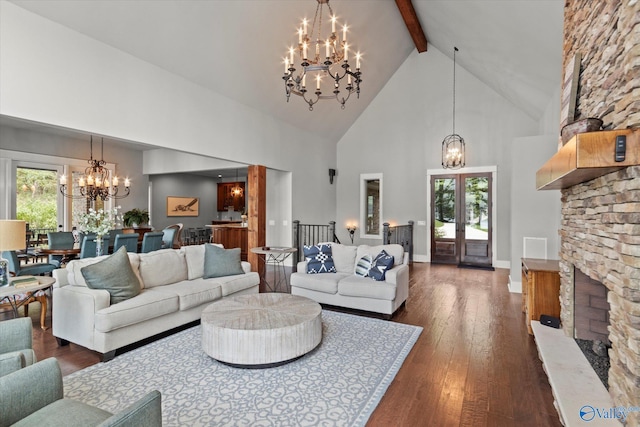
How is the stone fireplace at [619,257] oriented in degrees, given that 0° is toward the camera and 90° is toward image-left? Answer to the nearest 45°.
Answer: approximately 90°

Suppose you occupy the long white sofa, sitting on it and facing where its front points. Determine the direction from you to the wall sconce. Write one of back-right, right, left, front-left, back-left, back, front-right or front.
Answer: left

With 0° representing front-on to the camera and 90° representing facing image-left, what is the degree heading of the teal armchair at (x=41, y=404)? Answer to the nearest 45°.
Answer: approximately 225°

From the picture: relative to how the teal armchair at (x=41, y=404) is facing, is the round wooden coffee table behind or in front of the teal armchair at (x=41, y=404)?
in front

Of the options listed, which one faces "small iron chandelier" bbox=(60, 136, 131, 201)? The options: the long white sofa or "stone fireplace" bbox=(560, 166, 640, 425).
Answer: the stone fireplace

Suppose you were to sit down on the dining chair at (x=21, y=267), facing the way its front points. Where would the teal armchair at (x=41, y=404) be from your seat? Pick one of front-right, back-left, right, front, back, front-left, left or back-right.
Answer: back-right

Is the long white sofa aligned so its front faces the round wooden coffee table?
yes

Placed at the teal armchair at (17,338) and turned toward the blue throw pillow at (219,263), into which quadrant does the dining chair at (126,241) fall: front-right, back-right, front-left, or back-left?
front-left

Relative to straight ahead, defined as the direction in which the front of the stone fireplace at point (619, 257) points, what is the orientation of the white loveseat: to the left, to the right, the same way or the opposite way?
to the left

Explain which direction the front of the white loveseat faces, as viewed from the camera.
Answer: facing the viewer and to the left of the viewer

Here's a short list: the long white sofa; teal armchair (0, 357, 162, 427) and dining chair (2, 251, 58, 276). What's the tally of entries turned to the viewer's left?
0

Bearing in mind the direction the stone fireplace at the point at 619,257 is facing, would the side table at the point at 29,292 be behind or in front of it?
in front

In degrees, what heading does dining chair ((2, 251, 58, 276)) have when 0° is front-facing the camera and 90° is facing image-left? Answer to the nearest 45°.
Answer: approximately 225°
